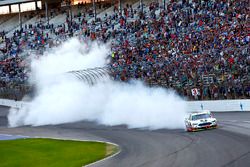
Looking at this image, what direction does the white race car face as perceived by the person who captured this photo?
facing the viewer and to the right of the viewer

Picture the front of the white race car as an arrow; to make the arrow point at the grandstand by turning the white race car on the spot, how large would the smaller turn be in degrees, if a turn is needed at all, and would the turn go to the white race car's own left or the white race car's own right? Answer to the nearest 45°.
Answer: approximately 135° to the white race car's own left

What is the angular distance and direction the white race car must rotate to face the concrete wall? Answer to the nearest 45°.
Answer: approximately 135° to its left
